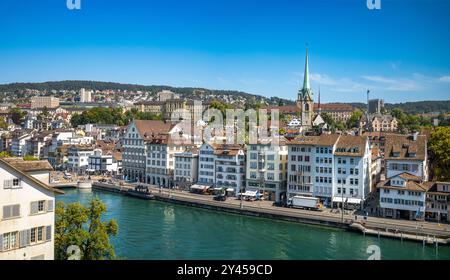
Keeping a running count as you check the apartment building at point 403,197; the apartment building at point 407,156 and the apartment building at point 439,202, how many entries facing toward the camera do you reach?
3

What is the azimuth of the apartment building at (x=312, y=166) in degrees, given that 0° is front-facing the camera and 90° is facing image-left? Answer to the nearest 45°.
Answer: approximately 0°

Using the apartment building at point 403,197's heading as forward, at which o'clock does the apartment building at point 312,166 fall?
the apartment building at point 312,166 is roughly at 4 o'clock from the apartment building at point 403,197.

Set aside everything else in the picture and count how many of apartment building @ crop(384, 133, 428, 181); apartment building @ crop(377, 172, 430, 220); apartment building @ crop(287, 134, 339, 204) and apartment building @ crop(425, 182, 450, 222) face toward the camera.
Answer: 4

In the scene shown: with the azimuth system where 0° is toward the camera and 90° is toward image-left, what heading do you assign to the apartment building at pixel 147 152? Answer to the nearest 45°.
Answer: approximately 45°

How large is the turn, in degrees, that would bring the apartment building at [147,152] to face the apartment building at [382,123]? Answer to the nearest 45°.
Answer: approximately 180°

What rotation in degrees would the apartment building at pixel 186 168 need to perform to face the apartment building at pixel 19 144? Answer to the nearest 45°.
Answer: approximately 90° to its right

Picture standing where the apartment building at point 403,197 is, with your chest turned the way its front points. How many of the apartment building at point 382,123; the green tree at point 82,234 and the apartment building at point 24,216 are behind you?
1

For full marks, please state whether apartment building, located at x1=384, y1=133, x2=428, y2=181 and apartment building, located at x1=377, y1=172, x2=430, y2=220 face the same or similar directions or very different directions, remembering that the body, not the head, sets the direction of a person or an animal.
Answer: same or similar directions

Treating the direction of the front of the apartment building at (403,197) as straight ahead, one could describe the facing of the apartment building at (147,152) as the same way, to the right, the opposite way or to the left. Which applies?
the same way

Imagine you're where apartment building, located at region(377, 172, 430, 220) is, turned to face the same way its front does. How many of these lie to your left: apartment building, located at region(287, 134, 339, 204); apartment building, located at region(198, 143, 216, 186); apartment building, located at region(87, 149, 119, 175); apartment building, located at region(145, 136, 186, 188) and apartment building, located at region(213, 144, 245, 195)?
0

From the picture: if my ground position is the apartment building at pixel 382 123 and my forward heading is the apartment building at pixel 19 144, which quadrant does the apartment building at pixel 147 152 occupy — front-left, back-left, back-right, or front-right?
front-left

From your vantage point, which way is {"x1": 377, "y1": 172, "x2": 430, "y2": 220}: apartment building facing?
toward the camera

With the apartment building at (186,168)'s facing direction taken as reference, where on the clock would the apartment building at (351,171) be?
the apartment building at (351,171) is roughly at 9 o'clock from the apartment building at (186,168).

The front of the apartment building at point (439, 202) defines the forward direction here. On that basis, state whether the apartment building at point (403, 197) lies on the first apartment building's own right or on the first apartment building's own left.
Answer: on the first apartment building's own right

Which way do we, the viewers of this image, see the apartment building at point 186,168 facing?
facing the viewer and to the left of the viewer

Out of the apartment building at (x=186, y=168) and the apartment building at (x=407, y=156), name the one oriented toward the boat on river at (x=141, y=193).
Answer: the apartment building at (x=186, y=168)

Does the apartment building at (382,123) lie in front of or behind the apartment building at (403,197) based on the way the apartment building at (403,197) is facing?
behind

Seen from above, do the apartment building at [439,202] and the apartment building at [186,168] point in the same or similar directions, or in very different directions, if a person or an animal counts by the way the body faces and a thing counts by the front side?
same or similar directions

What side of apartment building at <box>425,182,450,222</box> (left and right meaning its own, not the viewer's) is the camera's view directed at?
front

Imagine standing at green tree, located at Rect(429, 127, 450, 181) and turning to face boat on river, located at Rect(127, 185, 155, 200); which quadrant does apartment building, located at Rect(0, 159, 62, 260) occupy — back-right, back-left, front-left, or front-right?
front-left

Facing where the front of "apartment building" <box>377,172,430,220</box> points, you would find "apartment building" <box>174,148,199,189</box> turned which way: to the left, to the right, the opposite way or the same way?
the same way

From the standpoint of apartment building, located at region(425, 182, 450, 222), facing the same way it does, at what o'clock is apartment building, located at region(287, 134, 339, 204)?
apartment building, located at region(287, 134, 339, 204) is roughly at 4 o'clock from apartment building, located at region(425, 182, 450, 222).

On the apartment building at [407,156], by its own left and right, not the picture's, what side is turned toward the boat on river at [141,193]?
right
